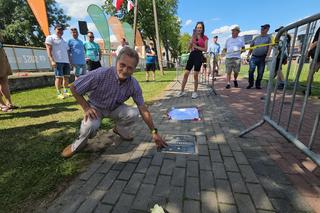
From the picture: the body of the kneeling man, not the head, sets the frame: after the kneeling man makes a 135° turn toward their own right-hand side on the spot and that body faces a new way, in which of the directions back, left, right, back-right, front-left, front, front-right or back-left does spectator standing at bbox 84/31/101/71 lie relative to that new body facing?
front-right

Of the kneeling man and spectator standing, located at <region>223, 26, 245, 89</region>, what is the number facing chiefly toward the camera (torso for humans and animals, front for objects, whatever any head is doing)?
2

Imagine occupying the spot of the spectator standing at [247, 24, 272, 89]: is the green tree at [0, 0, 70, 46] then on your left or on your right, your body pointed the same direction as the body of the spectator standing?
on your right

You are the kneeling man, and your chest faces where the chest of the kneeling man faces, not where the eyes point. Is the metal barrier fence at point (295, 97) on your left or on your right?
on your left

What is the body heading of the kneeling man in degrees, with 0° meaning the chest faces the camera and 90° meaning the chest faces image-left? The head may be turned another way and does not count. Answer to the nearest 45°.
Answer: approximately 0°

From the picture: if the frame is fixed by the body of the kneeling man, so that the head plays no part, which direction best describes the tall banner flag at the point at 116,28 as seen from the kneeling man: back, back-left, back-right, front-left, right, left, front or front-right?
back

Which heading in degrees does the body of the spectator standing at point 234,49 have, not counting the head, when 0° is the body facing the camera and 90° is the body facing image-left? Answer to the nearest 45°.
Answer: approximately 0°

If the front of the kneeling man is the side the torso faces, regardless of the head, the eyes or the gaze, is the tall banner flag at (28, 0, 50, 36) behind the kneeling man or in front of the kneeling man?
behind

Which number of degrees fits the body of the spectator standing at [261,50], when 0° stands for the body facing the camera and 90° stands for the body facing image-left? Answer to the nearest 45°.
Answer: approximately 45°
